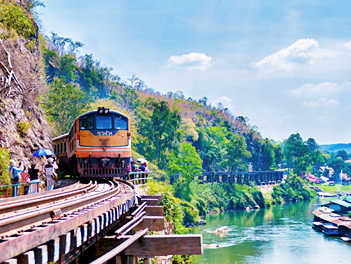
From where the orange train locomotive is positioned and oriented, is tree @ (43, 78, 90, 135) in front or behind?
behind

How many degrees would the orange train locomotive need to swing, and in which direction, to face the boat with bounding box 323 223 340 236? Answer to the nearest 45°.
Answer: approximately 135° to its left

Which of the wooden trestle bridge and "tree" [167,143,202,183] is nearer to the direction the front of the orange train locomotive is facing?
the wooden trestle bridge

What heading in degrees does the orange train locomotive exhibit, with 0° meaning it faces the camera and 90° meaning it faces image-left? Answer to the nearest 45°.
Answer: approximately 0°

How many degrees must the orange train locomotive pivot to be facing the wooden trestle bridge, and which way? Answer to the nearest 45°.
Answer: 0° — it already faces it
